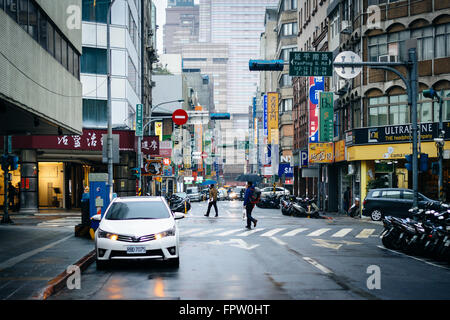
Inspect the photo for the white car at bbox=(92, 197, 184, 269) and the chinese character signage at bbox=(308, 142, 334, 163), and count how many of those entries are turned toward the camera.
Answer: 2

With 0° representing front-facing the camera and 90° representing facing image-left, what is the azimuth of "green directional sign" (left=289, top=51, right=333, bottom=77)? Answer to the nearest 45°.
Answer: approximately 0°

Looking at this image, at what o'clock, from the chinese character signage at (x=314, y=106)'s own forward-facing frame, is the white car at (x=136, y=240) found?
The white car is roughly at 12 o'clock from the chinese character signage.

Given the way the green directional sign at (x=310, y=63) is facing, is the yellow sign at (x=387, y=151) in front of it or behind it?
behind
